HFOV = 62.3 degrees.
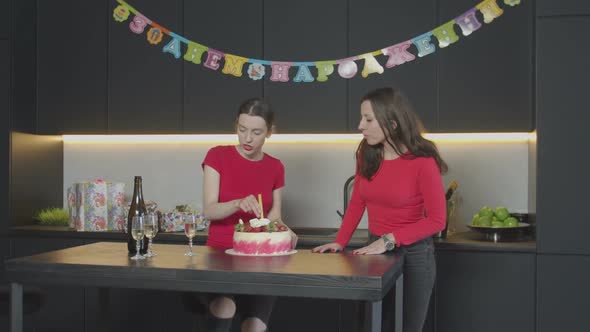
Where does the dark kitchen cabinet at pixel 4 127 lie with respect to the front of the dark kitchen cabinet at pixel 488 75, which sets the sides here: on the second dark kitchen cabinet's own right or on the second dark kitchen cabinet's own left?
on the second dark kitchen cabinet's own right

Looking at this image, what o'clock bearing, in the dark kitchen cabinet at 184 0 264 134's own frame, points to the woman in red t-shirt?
The woman in red t-shirt is roughly at 12 o'clock from the dark kitchen cabinet.

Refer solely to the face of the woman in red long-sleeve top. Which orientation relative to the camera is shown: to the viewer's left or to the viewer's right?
to the viewer's left

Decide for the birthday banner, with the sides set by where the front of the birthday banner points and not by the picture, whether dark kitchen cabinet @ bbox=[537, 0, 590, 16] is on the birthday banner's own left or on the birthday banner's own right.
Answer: on the birthday banner's own left

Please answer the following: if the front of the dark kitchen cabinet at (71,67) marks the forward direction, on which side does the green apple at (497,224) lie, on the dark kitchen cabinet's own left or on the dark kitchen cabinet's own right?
on the dark kitchen cabinet's own left

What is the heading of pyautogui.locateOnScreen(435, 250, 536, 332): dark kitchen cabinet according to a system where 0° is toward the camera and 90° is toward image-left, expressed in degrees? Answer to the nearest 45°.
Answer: approximately 0°

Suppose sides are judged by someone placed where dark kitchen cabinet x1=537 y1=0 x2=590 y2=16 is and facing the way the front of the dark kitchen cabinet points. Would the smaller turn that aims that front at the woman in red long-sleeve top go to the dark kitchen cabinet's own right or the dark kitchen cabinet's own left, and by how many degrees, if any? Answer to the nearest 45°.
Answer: approximately 45° to the dark kitchen cabinet's own right
